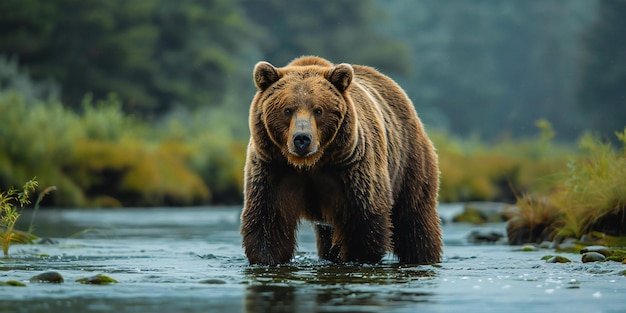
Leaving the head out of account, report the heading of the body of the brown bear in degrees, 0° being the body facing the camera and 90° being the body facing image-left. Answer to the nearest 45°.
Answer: approximately 45°

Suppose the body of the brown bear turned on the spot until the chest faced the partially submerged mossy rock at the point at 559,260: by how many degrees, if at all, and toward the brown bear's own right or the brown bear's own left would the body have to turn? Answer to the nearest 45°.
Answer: approximately 135° to the brown bear's own left

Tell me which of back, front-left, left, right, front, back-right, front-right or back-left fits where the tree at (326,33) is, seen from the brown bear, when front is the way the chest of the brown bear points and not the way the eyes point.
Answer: back-right

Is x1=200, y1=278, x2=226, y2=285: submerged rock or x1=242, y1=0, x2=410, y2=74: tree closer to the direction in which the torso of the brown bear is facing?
the submerged rock

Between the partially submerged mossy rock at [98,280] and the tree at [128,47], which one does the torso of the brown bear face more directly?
the partially submerged mossy rock

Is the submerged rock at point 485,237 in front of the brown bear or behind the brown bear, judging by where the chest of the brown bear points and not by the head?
behind

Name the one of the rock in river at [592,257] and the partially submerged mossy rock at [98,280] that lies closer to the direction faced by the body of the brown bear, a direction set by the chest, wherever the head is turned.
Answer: the partially submerged mossy rock

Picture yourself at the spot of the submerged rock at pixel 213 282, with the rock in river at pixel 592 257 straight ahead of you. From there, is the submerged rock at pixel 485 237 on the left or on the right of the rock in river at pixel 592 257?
left

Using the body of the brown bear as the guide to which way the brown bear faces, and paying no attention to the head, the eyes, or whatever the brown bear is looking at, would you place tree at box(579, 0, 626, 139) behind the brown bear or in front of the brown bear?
behind
